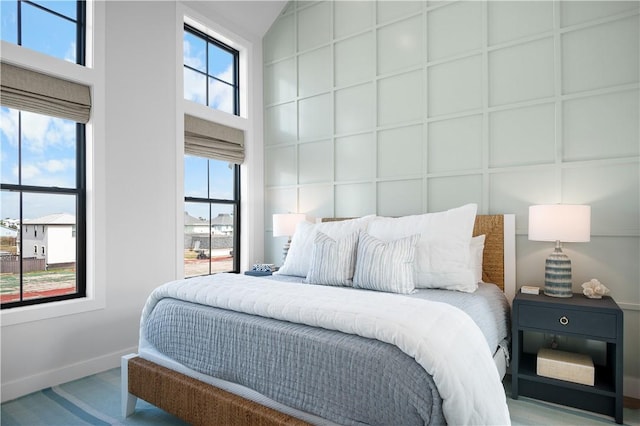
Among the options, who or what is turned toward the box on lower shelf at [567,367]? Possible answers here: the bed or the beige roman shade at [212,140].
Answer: the beige roman shade

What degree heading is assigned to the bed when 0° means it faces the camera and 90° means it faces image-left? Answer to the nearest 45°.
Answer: approximately 45°

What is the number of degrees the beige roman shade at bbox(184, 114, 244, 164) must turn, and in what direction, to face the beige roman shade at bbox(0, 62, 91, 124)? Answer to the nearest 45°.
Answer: approximately 90° to its right

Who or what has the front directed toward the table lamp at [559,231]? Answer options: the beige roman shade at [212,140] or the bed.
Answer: the beige roman shade

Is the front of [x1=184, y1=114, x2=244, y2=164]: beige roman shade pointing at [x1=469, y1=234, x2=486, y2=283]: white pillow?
yes

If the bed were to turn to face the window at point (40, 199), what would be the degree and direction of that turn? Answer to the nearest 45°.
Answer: approximately 90° to its right

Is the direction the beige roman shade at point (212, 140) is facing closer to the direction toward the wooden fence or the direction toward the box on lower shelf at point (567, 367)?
the box on lower shelf

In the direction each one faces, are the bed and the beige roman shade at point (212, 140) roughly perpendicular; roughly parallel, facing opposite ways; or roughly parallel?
roughly perpendicular

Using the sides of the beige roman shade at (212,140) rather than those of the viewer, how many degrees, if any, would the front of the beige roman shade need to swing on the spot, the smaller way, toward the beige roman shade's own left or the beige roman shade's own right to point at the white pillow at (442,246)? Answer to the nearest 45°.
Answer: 0° — it already faces it

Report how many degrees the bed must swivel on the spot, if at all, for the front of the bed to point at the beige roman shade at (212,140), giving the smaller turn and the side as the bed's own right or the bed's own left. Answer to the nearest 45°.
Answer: approximately 90° to the bed's own right

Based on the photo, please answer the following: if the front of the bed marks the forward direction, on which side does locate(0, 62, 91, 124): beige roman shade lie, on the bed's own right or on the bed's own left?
on the bed's own right

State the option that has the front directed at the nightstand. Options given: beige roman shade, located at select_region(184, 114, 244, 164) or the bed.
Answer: the beige roman shade

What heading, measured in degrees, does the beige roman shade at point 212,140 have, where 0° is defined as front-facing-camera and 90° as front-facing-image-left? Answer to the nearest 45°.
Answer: approximately 315°

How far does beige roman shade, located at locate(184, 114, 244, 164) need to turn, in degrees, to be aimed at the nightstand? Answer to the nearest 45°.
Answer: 0° — it already faces it
